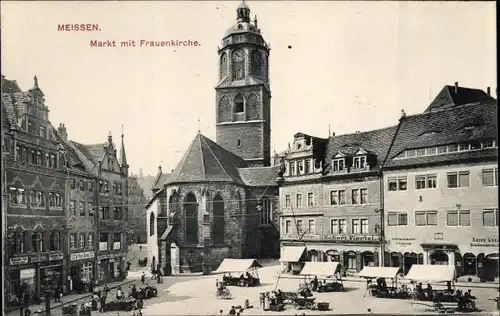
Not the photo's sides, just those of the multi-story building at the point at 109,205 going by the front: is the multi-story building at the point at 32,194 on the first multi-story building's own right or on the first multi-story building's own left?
on the first multi-story building's own right

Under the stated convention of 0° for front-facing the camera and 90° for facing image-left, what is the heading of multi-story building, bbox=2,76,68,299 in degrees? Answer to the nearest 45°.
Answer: approximately 315°

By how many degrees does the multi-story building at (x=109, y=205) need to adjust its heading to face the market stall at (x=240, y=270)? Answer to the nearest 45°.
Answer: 0° — it already faces it

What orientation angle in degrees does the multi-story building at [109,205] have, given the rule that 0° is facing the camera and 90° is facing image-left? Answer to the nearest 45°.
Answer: approximately 315°

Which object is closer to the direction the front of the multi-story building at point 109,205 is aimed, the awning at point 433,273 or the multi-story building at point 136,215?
the awning

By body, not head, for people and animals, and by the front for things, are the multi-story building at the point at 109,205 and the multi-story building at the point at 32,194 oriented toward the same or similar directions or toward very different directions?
same or similar directions

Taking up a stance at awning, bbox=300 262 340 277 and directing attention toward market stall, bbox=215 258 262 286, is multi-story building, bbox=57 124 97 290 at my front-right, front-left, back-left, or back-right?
front-left

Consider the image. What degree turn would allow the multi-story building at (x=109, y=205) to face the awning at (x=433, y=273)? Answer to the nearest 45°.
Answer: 0° — it already faces it

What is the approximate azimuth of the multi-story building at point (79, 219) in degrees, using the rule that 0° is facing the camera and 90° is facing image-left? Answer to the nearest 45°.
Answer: approximately 315°

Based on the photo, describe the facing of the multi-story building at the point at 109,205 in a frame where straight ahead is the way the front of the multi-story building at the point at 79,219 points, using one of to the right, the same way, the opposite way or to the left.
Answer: the same way

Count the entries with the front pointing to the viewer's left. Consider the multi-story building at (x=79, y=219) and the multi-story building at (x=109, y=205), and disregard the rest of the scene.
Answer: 0

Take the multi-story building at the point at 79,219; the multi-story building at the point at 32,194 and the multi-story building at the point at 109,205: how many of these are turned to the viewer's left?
0

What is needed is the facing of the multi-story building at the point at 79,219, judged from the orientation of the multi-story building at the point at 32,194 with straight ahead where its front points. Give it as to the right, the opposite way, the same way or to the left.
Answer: the same way

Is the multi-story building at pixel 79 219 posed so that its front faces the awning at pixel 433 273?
yes
